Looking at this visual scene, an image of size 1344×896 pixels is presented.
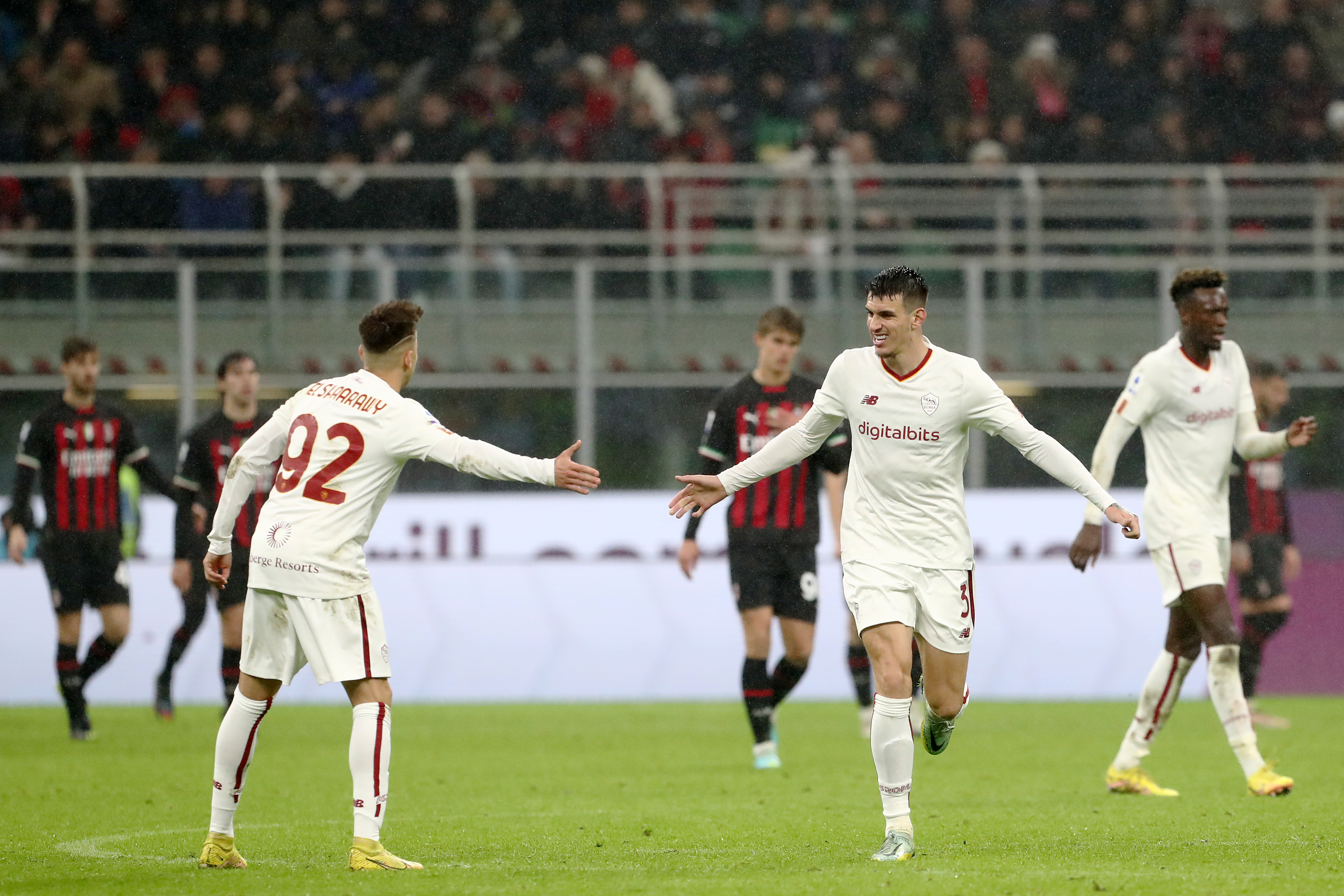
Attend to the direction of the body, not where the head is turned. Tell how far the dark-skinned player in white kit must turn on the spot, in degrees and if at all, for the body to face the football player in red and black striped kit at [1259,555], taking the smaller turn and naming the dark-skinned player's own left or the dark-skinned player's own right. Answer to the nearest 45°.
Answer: approximately 135° to the dark-skinned player's own left

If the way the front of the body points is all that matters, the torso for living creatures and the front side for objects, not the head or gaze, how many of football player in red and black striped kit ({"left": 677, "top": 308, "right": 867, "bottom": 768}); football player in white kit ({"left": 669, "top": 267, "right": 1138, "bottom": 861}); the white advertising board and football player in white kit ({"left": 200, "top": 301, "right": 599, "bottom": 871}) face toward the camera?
3

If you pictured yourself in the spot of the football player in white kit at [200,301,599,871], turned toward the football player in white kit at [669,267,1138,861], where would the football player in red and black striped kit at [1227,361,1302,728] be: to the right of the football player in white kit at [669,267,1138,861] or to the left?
left

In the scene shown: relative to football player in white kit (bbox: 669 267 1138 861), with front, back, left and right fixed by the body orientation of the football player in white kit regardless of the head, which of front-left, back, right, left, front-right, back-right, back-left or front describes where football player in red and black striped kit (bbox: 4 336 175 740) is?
back-right

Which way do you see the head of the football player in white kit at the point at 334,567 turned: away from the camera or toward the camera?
away from the camera

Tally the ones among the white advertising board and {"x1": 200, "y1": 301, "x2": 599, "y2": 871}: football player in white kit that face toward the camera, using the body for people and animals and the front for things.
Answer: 1

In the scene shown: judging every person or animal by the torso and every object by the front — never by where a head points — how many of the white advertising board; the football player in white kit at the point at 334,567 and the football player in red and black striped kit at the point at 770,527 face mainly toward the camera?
2

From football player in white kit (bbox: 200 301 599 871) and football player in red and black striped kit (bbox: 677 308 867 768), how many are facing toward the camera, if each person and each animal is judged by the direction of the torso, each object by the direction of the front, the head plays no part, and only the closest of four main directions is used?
1
